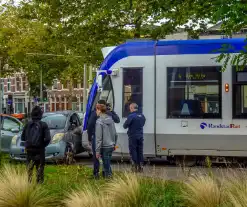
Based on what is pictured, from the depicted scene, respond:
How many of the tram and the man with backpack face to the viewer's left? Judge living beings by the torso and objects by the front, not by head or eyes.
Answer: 1

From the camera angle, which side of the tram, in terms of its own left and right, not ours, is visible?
left

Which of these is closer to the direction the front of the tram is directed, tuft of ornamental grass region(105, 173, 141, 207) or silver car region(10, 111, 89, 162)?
the silver car

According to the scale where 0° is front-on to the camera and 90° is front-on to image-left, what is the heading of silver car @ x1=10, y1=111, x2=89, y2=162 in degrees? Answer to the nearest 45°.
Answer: approximately 45°

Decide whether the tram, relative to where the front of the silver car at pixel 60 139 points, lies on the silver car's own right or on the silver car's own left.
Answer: on the silver car's own left

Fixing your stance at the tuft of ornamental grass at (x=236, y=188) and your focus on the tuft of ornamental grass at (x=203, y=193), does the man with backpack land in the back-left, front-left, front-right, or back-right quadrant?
front-right

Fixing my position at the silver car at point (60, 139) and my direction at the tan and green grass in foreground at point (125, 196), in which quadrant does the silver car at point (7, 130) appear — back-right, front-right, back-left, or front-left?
back-right

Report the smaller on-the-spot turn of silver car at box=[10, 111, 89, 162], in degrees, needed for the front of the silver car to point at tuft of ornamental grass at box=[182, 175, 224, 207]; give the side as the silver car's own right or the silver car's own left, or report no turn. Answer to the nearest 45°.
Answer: approximately 45° to the silver car's own left

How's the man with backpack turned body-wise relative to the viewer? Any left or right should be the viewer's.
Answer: facing away from the viewer

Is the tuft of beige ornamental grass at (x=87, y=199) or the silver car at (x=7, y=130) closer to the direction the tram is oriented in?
the silver car

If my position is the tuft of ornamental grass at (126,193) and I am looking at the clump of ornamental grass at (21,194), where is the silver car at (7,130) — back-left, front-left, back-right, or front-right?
front-right

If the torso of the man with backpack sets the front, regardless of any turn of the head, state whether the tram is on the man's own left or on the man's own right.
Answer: on the man's own right

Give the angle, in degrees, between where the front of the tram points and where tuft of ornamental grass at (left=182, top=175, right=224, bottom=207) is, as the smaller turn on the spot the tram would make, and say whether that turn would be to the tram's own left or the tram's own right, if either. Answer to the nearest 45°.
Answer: approximately 90° to the tram's own left

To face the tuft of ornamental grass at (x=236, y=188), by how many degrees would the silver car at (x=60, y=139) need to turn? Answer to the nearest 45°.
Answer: approximately 45° to its left

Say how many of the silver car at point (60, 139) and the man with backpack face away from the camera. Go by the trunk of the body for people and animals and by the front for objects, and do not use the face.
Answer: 1

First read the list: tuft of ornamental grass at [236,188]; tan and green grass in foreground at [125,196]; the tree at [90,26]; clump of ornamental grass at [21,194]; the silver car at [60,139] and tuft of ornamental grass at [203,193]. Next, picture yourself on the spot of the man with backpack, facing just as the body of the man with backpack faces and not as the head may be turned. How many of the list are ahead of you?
2

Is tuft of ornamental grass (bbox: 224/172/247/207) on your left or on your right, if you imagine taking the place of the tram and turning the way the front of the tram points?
on your left
